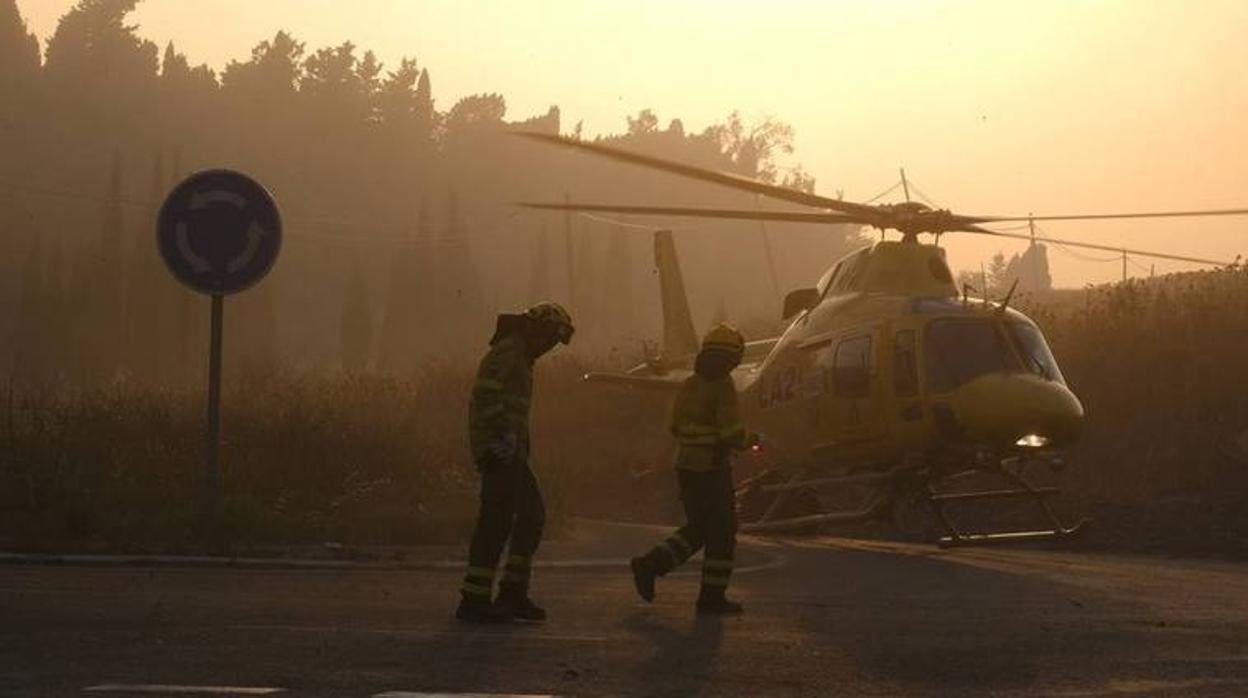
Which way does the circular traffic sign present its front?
toward the camera

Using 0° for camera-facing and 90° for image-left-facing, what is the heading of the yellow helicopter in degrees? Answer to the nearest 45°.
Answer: approximately 315°

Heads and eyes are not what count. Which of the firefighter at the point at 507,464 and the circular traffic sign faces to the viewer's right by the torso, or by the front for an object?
the firefighter

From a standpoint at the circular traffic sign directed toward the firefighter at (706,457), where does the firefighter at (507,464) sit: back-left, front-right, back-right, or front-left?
front-right

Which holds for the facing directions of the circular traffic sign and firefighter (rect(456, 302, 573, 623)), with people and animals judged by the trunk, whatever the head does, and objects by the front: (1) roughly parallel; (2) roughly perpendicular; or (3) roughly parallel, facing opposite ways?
roughly perpendicular

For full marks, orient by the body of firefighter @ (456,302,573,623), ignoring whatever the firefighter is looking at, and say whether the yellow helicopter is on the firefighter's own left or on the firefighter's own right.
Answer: on the firefighter's own left

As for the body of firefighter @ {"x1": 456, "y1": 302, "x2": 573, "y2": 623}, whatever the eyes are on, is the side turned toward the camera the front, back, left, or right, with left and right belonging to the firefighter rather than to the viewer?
right

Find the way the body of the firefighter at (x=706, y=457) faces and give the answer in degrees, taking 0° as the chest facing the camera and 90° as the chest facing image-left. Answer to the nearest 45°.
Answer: approximately 270°

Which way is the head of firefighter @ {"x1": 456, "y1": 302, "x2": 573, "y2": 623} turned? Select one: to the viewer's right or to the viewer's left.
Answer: to the viewer's right

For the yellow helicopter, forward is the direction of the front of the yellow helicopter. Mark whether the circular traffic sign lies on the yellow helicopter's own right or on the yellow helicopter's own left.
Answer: on the yellow helicopter's own right
